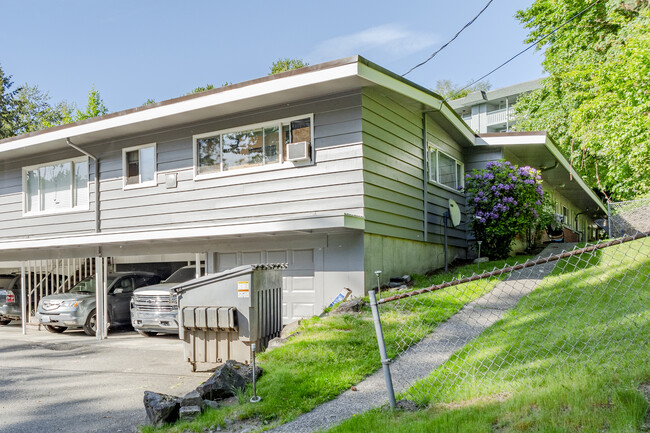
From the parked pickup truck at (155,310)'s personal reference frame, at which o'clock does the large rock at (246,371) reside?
The large rock is roughly at 10 o'clock from the parked pickup truck.

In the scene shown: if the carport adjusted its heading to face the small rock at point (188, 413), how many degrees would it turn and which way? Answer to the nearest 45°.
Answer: approximately 45° to its left

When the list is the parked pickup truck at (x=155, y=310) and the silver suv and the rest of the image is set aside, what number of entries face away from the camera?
0

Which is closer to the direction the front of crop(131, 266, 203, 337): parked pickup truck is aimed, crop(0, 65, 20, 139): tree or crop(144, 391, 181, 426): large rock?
the large rock

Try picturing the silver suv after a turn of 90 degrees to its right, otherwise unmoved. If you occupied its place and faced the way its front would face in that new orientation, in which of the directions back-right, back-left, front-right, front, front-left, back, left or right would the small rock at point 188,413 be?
back-left

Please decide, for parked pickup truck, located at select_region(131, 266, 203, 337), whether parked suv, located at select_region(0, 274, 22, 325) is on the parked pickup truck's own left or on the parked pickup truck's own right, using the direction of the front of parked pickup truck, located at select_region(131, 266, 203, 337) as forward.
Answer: on the parked pickup truck's own right

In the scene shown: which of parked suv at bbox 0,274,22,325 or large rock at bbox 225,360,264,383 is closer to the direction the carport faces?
the large rock

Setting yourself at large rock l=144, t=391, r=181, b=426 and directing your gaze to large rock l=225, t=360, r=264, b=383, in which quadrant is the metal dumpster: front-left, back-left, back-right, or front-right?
front-left

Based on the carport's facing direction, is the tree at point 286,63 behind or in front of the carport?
behind

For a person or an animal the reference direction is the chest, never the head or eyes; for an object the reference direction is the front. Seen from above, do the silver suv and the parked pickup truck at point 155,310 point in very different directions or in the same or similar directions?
same or similar directions

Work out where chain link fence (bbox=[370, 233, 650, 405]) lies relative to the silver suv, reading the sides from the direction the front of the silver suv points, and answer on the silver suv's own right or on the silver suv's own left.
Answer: on the silver suv's own left

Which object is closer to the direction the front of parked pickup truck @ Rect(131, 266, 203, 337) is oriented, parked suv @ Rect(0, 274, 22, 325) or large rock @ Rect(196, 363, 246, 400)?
the large rock

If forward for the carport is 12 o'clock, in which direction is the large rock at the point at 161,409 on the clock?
The large rock is roughly at 11 o'clock from the carport.

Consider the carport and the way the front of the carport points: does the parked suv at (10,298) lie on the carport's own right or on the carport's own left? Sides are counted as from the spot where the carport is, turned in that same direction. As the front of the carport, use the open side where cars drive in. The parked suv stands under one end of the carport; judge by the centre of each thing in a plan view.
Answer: on the carport's own right

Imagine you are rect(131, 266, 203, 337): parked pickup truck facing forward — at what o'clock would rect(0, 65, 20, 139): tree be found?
The tree is roughly at 4 o'clock from the parked pickup truck.

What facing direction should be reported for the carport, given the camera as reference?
facing the viewer and to the left of the viewer

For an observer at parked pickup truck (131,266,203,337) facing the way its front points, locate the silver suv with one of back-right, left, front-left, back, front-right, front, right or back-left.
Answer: right

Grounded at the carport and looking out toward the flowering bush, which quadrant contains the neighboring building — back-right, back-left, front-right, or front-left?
front-left

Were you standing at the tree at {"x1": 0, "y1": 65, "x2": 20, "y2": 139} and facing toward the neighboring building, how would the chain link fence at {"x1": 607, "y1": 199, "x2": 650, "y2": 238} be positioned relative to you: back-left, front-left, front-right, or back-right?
front-right
